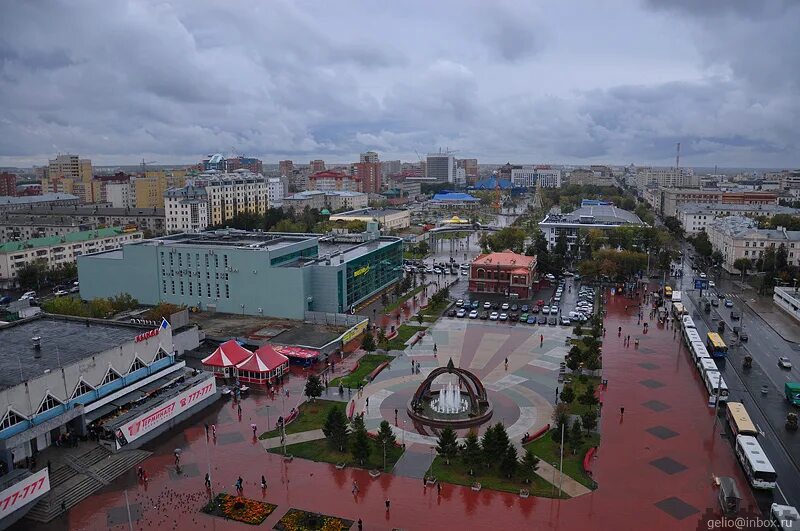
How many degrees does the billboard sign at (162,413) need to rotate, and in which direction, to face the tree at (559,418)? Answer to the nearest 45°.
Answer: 0° — it already faces it

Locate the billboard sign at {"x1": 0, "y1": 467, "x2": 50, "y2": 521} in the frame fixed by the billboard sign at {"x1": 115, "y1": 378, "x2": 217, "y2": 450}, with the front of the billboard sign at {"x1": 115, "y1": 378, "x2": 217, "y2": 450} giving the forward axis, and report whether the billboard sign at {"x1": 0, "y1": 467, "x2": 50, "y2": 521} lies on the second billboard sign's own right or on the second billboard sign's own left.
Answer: on the second billboard sign's own right

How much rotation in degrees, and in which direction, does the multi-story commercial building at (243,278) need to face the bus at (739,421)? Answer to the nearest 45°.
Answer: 0° — it already faces it

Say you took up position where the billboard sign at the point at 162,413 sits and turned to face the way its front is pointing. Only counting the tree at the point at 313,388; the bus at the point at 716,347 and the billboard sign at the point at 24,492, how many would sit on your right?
1

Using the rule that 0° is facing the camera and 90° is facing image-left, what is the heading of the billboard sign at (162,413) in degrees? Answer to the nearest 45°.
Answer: approximately 315°

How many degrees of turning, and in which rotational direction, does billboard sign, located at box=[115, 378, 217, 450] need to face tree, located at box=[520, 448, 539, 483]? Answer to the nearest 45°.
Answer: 0° — it already faces it

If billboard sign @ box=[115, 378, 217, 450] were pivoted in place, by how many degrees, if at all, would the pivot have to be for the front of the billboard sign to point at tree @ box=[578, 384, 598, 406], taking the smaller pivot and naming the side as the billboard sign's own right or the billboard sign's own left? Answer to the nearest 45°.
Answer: approximately 45° to the billboard sign's own left
